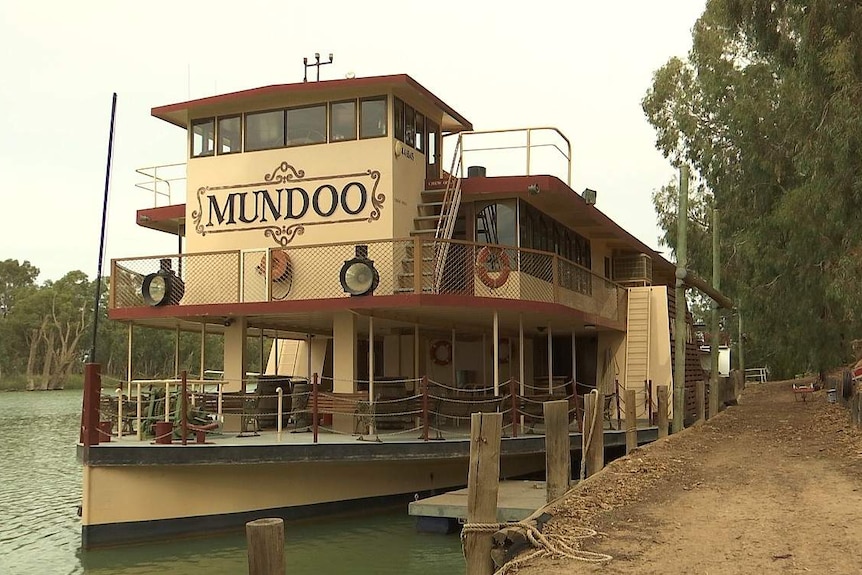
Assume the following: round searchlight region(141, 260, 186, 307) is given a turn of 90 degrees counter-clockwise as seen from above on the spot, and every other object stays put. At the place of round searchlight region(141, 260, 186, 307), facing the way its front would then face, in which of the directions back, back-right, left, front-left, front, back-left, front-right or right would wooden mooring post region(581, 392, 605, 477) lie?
front

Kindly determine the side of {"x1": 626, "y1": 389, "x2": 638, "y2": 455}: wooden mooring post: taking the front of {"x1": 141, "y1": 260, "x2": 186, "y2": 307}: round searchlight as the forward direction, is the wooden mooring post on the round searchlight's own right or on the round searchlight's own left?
on the round searchlight's own left

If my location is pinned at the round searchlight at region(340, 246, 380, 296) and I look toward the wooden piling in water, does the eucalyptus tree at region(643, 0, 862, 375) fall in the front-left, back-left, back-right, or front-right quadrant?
back-left

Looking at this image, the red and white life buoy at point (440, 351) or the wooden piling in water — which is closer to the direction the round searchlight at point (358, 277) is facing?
the wooden piling in water

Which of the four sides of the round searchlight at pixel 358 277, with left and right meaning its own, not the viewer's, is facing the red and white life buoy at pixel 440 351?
back

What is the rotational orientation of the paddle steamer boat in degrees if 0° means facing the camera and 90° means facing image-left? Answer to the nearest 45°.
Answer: approximately 45°

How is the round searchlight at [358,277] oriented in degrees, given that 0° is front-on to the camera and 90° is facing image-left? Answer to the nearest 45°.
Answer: approximately 0°

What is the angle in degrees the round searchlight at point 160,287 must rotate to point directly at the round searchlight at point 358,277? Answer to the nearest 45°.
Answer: approximately 90° to its left

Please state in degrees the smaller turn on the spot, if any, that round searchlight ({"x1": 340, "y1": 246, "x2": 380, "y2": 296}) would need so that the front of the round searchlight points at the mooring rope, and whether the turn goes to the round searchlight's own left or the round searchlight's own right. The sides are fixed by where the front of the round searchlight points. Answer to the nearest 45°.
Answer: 0° — it already faces it

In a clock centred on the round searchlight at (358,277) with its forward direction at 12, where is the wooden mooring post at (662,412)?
The wooden mooring post is roughly at 8 o'clock from the round searchlight.

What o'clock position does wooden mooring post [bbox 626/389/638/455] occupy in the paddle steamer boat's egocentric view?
The wooden mooring post is roughly at 8 o'clock from the paddle steamer boat.
